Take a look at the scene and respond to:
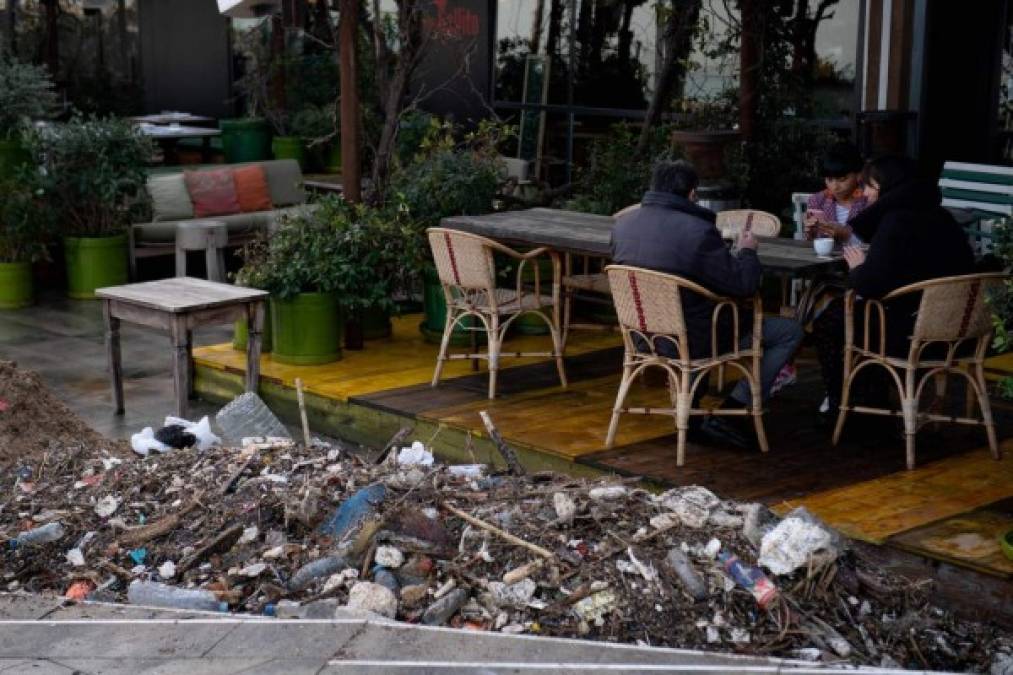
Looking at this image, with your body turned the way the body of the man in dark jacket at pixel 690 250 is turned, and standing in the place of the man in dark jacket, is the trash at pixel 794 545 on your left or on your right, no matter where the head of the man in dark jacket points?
on your right

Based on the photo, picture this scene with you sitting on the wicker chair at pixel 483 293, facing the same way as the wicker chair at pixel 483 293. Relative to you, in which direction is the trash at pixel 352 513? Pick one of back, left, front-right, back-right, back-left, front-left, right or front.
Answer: back-right

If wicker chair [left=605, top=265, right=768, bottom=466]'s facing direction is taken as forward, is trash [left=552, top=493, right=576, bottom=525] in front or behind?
behind

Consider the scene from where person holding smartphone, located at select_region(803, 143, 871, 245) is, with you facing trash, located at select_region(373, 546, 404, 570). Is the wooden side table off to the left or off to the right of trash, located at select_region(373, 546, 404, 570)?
right

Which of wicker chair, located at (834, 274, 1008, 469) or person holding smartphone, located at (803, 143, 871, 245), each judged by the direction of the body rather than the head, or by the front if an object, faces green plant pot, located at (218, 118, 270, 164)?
the wicker chair

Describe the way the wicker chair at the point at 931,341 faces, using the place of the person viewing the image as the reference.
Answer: facing away from the viewer and to the left of the viewer

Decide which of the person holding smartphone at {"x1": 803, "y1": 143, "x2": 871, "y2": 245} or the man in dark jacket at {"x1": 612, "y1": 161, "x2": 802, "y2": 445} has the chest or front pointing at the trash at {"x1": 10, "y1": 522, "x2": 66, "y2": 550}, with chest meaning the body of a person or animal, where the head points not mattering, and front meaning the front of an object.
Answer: the person holding smartphone

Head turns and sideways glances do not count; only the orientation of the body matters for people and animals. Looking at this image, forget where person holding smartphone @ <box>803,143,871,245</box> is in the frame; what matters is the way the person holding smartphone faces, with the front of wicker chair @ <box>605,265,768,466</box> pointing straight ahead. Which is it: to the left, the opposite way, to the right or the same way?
the opposite way

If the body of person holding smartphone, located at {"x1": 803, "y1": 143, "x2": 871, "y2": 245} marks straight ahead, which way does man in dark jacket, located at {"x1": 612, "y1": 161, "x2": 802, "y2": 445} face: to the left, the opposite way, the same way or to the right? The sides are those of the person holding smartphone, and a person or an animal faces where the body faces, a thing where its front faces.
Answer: the opposite way

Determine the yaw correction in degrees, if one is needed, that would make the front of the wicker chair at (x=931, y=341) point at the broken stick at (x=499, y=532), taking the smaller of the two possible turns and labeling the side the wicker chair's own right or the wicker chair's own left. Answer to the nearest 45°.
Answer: approximately 90° to the wicker chair's own left

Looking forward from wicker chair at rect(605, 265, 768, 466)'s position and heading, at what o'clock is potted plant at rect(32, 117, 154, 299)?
The potted plant is roughly at 9 o'clock from the wicker chair.

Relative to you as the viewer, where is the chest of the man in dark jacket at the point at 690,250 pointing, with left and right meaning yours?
facing away from the viewer and to the right of the viewer

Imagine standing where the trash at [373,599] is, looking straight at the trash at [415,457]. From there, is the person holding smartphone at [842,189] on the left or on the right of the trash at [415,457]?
right

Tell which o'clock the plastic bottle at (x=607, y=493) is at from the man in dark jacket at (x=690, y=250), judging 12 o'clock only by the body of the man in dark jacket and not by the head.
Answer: The plastic bottle is roughly at 5 o'clock from the man in dark jacket.

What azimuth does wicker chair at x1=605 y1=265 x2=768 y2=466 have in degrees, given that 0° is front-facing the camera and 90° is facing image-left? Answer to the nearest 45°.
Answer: approximately 225°

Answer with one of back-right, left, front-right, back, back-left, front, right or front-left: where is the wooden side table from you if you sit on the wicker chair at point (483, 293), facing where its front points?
back-left
